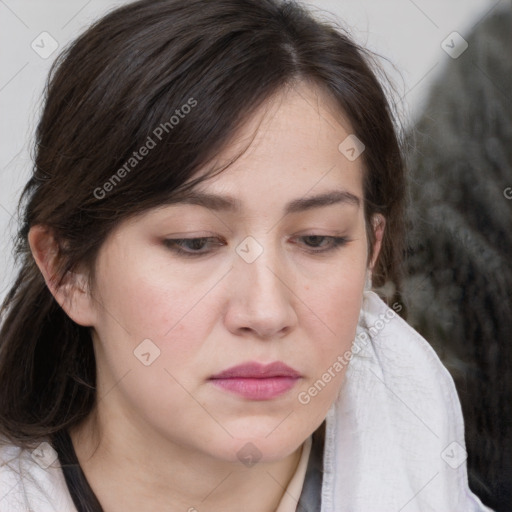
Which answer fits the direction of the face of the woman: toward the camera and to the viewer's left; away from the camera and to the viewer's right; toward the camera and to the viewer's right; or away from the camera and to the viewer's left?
toward the camera and to the viewer's right

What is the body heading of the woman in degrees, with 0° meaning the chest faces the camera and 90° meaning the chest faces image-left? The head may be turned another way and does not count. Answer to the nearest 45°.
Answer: approximately 315°
